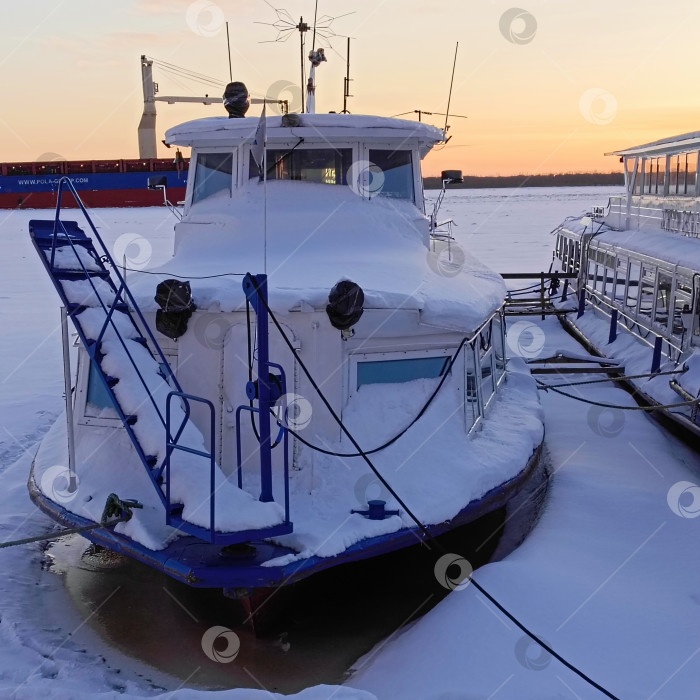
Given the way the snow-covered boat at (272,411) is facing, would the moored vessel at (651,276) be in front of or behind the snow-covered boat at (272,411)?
behind

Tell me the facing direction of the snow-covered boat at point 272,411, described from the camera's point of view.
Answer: facing the viewer
